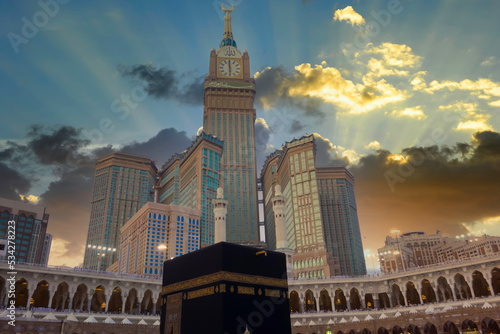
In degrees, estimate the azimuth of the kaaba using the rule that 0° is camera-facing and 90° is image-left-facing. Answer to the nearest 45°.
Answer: approximately 45°
